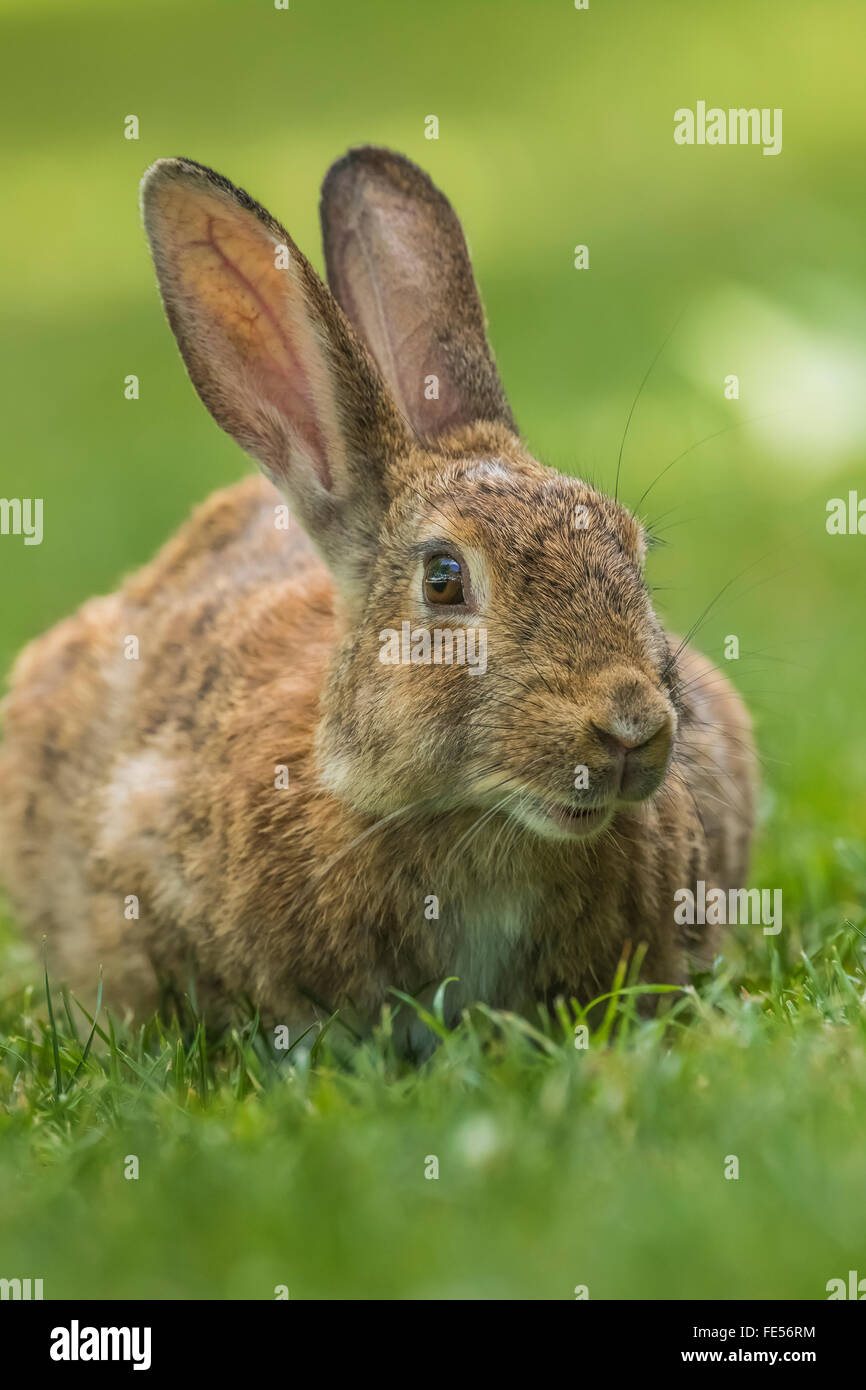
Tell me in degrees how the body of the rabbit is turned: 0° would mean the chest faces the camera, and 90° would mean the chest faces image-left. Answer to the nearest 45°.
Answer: approximately 315°
